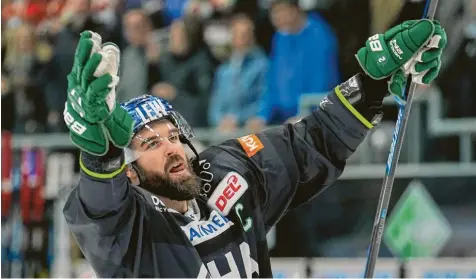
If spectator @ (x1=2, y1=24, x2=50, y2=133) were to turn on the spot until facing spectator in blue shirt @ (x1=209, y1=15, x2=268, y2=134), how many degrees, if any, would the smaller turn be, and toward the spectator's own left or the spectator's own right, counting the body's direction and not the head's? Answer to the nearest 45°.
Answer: approximately 45° to the spectator's own left

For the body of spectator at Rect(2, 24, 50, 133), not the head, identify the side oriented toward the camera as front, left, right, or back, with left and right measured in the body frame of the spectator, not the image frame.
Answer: front

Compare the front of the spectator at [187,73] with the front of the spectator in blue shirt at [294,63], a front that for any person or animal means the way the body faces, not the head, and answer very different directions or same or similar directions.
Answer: same or similar directions

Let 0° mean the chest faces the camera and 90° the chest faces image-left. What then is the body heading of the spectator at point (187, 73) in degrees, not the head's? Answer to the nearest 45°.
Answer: approximately 45°

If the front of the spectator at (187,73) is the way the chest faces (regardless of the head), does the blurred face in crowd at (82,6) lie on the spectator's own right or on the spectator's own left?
on the spectator's own right

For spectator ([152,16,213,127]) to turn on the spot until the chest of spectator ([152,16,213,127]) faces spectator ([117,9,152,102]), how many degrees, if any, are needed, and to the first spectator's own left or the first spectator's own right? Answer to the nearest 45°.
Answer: approximately 90° to the first spectator's own right

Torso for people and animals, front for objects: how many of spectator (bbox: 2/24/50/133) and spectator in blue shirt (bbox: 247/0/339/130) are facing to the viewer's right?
0

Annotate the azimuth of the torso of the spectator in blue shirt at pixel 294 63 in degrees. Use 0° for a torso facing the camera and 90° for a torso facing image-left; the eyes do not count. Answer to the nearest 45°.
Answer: approximately 45°

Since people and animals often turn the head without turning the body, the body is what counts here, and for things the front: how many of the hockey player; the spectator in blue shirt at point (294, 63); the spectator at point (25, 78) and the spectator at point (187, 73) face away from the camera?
0

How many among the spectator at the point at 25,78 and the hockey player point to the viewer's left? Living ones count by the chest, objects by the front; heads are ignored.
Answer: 0

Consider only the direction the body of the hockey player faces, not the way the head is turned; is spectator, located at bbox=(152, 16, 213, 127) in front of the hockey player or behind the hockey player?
behind
